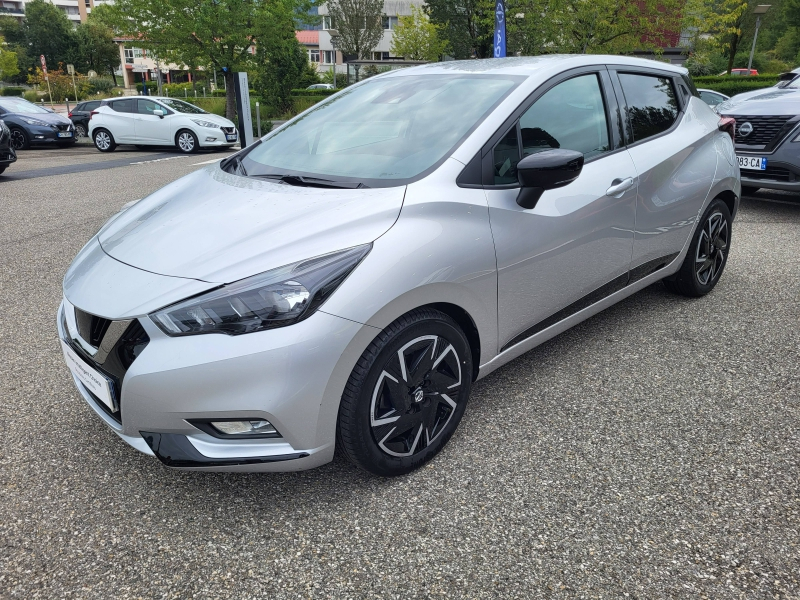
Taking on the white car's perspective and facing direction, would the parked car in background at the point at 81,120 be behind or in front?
behind

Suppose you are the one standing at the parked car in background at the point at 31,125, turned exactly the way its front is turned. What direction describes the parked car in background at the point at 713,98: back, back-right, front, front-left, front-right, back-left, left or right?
front

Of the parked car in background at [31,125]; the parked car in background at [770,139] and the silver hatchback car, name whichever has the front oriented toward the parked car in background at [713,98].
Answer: the parked car in background at [31,125]

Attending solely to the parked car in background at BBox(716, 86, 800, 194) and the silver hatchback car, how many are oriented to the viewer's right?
0

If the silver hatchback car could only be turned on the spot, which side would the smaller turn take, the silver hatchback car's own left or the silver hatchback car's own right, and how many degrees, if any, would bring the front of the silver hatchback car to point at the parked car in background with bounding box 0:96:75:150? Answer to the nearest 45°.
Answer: approximately 90° to the silver hatchback car's own right

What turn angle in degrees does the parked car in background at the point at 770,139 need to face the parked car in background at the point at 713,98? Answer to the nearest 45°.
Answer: approximately 135° to its right

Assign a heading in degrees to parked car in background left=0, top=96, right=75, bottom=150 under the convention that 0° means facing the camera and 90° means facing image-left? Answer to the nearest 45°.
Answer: approximately 315°

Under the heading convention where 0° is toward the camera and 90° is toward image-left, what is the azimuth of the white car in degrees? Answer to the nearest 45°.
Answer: approximately 315°

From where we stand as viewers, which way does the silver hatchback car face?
facing the viewer and to the left of the viewer

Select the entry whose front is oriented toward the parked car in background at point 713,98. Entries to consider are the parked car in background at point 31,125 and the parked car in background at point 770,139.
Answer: the parked car in background at point 31,125

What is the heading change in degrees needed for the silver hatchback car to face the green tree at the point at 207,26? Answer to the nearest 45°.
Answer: approximately 135° to its right

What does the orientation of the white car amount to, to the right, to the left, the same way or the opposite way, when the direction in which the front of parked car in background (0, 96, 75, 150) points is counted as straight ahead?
the same way

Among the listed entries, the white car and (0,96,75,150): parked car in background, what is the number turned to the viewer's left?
0

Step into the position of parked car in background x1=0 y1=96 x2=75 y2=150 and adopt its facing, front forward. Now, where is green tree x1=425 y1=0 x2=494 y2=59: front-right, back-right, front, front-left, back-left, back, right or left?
left

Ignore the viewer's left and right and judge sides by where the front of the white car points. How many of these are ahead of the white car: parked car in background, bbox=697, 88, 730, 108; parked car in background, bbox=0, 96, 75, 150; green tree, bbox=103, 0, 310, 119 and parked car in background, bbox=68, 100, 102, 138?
1

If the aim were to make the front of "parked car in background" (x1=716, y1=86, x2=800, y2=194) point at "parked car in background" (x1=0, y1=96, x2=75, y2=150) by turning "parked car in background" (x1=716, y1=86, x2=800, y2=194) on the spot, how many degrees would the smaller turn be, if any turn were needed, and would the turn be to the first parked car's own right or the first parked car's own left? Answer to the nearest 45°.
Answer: approximately 45° to the first parked car's own right

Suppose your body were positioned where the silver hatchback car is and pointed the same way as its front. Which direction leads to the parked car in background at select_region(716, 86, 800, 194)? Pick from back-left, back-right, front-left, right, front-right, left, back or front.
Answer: back
